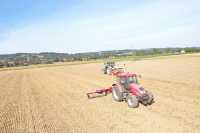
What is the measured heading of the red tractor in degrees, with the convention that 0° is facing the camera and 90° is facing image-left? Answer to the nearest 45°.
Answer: approximately 315°

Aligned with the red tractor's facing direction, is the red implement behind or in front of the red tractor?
behind
